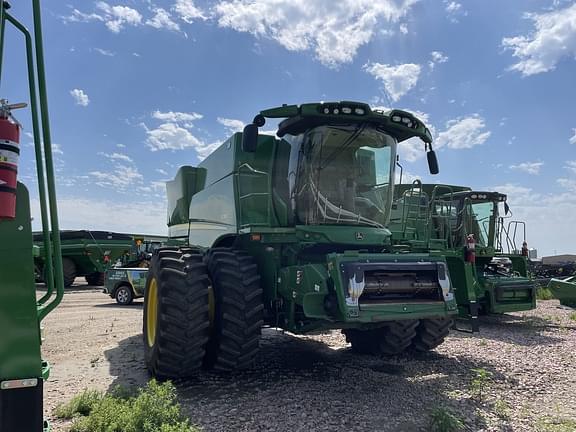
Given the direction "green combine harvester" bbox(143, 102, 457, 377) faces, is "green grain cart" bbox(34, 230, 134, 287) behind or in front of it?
behind

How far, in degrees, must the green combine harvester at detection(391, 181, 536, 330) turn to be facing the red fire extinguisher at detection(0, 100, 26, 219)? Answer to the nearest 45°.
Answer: approximately 45° to its right

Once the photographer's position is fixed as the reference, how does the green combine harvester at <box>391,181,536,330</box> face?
facing the viewer and to the right of the viewer

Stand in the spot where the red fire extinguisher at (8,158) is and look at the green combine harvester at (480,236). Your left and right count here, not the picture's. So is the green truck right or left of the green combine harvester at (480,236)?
left

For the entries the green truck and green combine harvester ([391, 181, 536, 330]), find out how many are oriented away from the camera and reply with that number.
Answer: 0

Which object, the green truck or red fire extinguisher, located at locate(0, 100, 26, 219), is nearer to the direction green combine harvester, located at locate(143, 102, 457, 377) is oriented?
the red fire extinguisher

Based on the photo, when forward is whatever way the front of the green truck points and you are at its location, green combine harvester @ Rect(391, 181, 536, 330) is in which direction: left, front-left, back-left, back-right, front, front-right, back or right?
front-right

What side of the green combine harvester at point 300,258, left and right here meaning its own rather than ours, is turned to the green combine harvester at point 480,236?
left

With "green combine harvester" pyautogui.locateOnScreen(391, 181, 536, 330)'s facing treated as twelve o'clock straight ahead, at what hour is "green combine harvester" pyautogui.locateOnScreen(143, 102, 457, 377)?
"green combine harvester" pyautogui.locateOnScreen(143, 102, 457, 377) is roughly at 2 o'clock from "green combine harvester" pyautogui.locateOnScreen(391, 181, 536, 330).

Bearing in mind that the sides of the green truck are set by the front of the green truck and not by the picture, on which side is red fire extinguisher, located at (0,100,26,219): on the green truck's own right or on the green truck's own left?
on the green truck's own right
